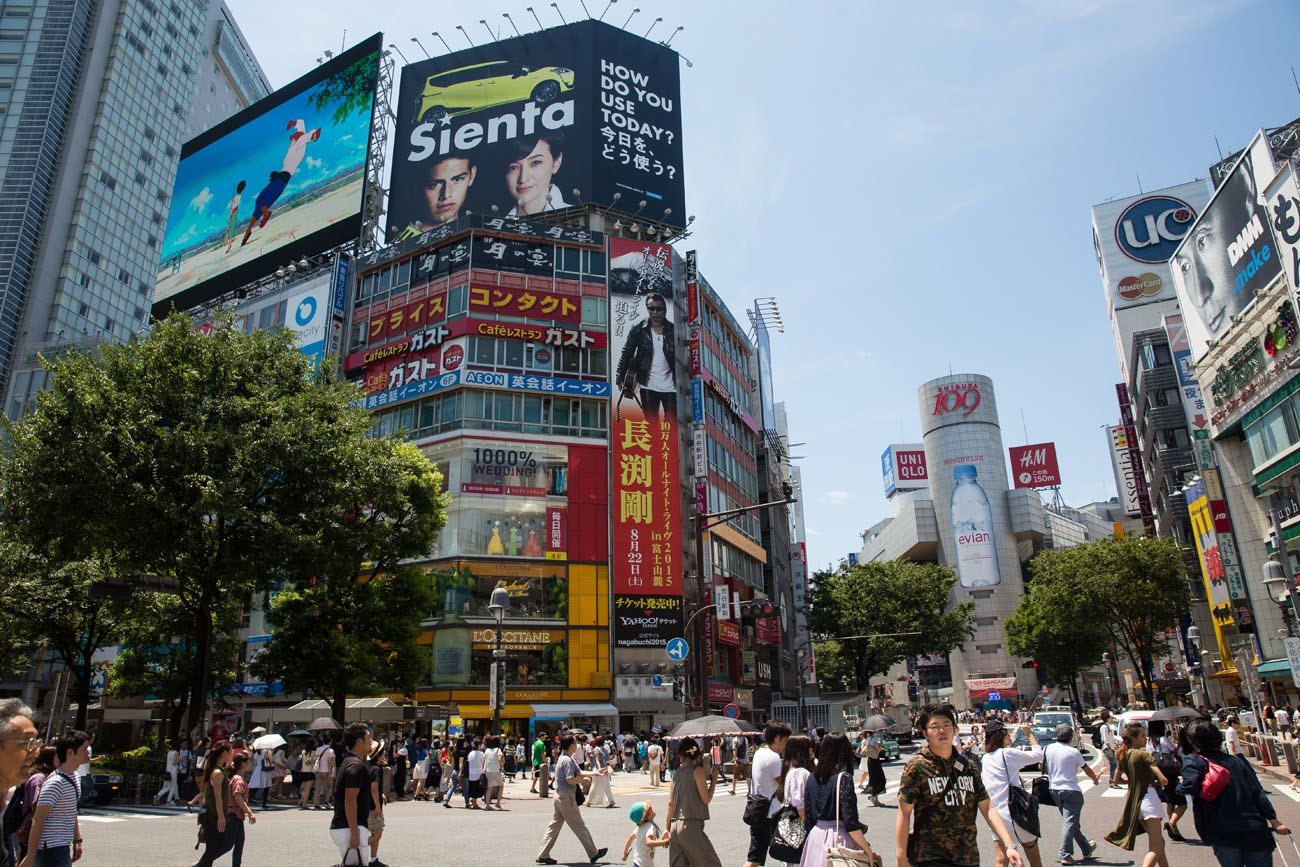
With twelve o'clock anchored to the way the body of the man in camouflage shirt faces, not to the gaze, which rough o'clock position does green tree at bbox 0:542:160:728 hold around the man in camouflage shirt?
The green tree is roughly at 4 o'clock from the man in camouflage shirt.

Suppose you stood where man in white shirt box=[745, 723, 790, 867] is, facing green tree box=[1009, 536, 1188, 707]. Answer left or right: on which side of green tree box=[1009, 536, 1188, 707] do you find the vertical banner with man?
left

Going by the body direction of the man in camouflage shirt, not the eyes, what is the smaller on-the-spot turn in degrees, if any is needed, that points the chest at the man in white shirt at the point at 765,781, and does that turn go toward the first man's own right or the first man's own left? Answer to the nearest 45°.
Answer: approximately 135° to the first man's own right

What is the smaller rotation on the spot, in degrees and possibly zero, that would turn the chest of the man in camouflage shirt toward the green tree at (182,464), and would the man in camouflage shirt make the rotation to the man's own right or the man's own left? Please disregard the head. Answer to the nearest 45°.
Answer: approximately 135° to the man's own right

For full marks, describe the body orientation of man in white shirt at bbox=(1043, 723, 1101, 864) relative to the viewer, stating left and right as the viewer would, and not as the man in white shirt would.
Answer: facing away from the viewer and to the right of the viewer

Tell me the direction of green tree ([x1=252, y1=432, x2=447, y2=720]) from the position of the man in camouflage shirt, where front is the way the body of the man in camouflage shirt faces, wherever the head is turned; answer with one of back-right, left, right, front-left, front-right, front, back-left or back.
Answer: back-right

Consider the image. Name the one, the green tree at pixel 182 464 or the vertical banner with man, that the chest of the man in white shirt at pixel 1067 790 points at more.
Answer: the vertical banner with man

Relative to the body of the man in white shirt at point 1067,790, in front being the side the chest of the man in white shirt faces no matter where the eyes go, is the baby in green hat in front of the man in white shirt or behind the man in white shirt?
behind

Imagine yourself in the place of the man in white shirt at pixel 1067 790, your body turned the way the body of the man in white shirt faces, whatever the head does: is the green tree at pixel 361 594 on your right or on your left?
on your left

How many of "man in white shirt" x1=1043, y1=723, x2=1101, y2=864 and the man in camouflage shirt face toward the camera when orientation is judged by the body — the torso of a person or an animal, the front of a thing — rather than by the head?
1
